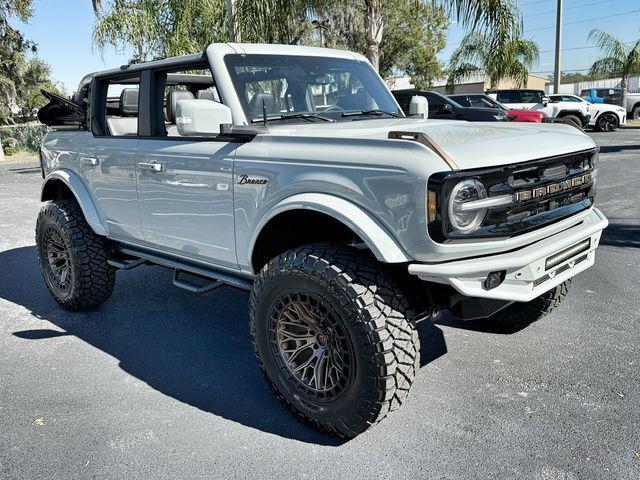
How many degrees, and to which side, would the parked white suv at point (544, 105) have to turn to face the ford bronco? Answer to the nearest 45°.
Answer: approximately 90° to its right

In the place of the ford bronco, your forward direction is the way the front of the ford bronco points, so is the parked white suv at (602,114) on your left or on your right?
on your left

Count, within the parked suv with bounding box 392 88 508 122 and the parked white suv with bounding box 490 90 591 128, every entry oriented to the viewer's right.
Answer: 2

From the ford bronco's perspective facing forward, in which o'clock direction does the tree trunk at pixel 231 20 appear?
The tree trunk is roughly at 7 o'clock from the ford bronco.

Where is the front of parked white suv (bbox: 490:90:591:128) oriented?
to the viewer's right

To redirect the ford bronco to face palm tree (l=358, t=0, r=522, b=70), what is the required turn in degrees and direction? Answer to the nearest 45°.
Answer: approximately 135° to its left

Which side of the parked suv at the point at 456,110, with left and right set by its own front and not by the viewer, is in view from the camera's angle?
right

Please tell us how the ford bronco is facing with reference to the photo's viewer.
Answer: facing the viewer and to the right of the viewer

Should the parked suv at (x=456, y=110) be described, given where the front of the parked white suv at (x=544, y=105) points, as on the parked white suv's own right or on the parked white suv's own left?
on the parked white suv's own right

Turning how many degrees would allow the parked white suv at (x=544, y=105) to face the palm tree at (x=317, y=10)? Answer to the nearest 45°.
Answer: approximately 90° to its right
